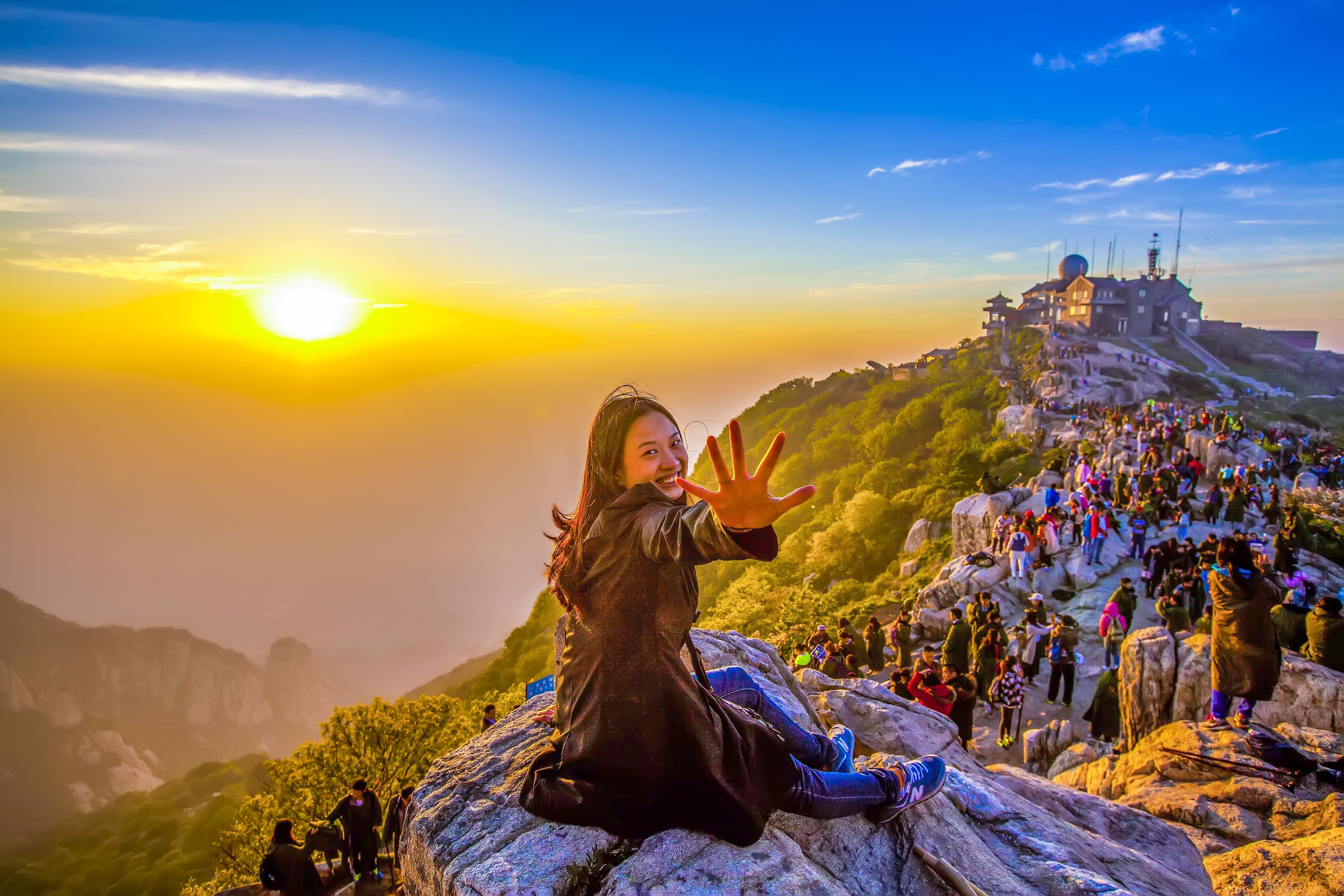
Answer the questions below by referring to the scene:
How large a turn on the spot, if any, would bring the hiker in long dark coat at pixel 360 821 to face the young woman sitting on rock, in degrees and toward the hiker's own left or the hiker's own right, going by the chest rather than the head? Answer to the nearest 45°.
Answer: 0° — they already face them

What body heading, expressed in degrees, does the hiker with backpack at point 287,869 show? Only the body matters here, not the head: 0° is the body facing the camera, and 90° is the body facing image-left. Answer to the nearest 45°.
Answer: approximately 180°

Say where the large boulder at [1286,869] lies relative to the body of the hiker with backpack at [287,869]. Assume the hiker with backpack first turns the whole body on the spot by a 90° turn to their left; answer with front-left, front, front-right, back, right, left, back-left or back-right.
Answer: back-left

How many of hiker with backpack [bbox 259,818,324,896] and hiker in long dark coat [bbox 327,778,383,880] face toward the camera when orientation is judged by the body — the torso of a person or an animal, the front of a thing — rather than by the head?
1

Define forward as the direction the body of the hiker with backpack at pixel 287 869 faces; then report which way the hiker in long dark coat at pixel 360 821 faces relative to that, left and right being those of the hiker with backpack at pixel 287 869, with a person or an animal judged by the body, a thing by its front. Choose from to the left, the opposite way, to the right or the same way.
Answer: the opposite way

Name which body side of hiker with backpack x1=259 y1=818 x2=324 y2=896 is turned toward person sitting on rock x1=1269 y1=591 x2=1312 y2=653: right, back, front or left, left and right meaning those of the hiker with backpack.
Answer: right

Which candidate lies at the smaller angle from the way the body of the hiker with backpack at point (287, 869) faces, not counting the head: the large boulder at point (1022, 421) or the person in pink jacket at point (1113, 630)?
the large boulder

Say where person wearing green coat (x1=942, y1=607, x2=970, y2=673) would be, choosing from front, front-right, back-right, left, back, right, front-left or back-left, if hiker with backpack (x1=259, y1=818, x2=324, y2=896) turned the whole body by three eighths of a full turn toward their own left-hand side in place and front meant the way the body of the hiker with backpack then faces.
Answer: back-left

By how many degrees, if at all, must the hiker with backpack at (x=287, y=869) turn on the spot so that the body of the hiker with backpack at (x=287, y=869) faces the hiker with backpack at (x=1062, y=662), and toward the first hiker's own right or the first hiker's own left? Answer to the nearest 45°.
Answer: approximately 90° to the first hiker's own right

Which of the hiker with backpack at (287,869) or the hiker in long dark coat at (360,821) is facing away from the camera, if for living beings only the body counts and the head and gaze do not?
the hiker with backpack at (287,869)
